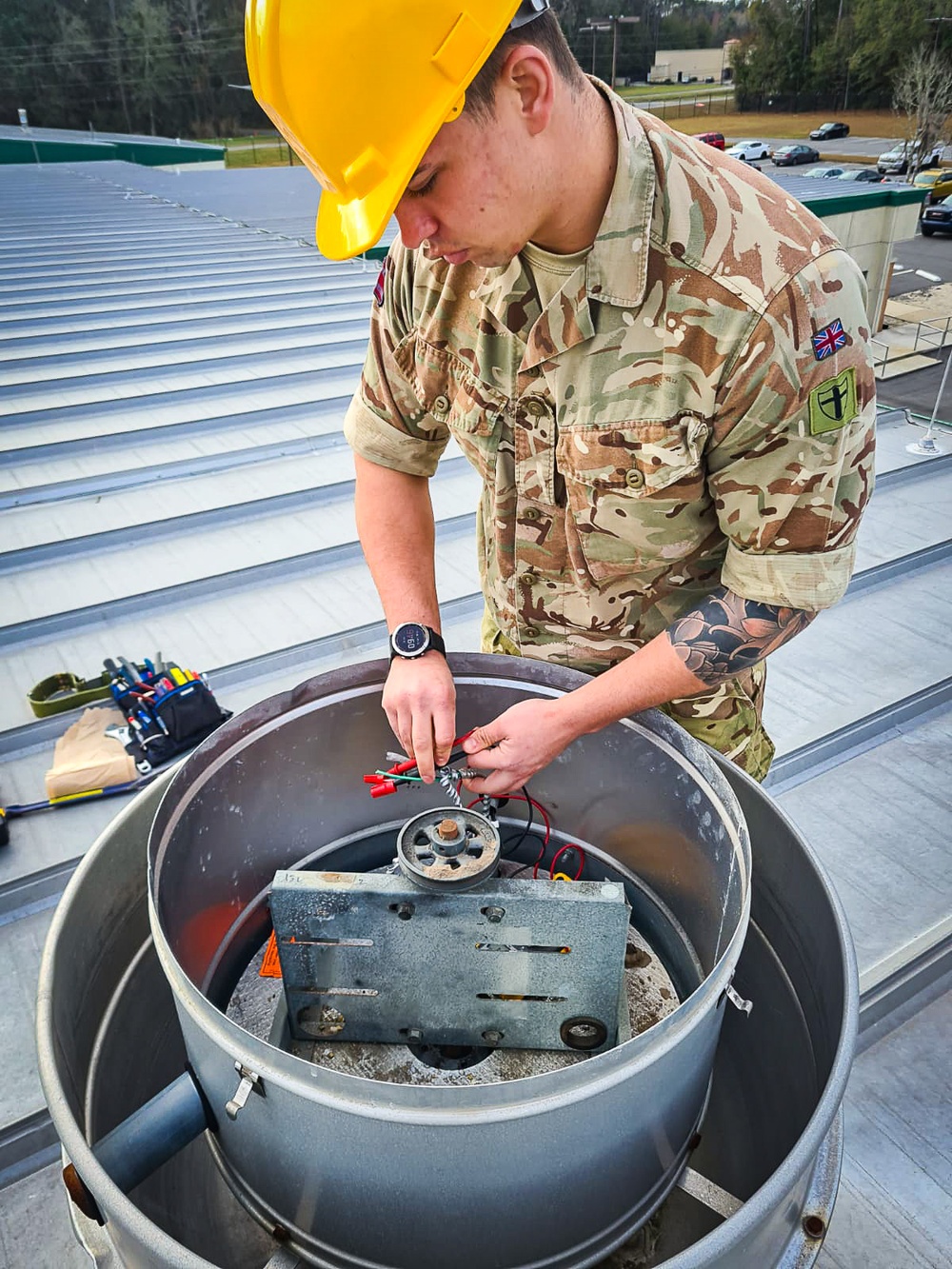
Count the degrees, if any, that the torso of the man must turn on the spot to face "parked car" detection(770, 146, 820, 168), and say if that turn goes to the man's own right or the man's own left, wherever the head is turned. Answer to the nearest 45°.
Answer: approximately 135° to the man's own right

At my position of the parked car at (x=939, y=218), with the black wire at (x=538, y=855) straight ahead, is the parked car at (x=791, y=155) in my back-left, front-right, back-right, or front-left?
back-right

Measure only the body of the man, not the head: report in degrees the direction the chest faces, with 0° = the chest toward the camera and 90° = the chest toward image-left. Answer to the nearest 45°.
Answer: approximately 45°

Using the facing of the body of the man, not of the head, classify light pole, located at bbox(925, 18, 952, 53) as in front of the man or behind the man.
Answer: behind

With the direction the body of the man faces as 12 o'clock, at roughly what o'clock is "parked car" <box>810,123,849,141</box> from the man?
The parked car is roughly at 5 o'clock from the man.

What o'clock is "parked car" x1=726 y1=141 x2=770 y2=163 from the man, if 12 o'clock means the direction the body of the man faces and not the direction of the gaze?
The parked car is roughly at 5 o'clock from the man.

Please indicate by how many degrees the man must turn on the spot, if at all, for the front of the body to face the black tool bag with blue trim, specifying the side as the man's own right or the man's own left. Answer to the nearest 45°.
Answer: approximately 90° to the man's own right
